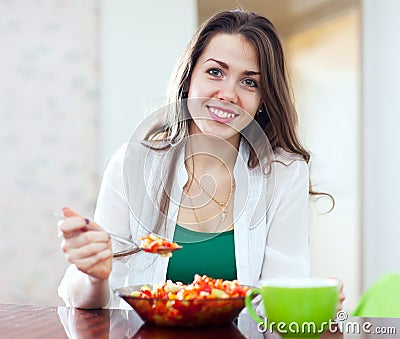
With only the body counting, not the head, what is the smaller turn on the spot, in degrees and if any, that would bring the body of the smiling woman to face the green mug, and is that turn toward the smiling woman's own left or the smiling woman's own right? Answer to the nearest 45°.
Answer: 0° — they already face it

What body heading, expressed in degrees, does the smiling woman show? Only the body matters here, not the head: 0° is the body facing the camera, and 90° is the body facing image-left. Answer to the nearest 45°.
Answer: approximately 0°
